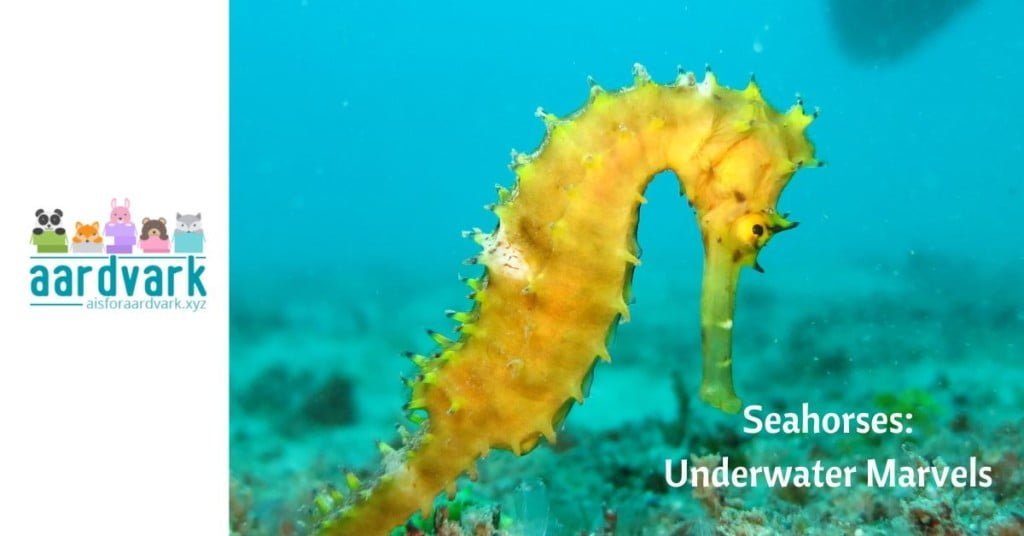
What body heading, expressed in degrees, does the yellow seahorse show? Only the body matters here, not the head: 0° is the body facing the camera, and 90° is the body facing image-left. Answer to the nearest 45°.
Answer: approximately 270°
